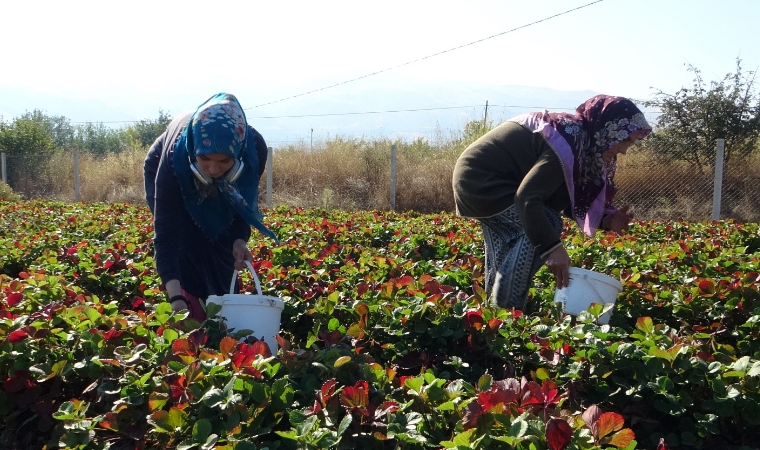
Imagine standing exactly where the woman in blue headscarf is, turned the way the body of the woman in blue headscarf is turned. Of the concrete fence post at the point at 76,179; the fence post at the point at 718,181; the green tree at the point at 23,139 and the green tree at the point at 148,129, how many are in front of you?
0

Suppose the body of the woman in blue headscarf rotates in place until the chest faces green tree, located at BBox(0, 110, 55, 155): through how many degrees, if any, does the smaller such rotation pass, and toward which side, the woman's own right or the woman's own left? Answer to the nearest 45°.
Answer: approximately 180°

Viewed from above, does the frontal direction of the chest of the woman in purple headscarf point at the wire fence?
no

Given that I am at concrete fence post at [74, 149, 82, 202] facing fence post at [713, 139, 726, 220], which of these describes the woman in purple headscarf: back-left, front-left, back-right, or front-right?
front-right

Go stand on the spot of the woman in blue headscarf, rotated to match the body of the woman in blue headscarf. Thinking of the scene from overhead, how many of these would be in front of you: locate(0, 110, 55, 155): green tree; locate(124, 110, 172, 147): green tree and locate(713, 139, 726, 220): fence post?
0

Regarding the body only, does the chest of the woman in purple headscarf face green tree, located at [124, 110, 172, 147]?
no

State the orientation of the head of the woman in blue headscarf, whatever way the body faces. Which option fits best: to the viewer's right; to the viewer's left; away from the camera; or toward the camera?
toward the camera

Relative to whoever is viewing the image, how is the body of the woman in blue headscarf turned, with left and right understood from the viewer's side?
facing the viewer

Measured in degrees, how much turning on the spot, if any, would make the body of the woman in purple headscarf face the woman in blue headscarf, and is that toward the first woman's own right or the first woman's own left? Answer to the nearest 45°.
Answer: approximately 135° to the first woman's own right

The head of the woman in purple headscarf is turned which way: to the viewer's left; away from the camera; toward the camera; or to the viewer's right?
to the viewer's right

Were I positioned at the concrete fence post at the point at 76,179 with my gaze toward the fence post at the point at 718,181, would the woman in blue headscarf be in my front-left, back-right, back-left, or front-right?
front-right

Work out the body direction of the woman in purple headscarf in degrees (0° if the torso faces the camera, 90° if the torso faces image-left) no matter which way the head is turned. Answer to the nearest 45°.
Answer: approximately 270°

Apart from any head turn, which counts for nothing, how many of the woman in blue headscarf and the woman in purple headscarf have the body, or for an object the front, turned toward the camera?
1

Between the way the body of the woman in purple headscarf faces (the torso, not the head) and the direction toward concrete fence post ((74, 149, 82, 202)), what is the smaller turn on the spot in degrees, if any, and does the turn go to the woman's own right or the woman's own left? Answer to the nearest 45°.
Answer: approximately 135° to the woman's own left

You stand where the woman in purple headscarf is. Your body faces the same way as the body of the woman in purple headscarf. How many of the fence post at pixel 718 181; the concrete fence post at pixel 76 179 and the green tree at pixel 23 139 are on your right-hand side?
0

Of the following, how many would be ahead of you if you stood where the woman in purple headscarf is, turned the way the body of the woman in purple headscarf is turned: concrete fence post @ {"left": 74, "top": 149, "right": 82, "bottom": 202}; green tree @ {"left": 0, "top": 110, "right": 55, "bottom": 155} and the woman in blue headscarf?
0

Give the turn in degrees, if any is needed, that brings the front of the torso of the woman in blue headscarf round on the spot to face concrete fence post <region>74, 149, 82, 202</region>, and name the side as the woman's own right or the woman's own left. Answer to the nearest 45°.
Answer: approximately 180°

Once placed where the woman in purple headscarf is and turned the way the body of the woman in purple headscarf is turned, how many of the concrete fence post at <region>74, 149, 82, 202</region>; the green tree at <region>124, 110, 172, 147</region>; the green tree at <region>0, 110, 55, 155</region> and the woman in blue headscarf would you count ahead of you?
0

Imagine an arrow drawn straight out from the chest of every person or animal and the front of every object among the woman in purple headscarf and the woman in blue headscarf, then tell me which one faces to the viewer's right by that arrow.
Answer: the woman in purple headscarf

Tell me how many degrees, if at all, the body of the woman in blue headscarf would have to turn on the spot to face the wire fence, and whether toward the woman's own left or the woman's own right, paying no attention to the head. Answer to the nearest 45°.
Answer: approximately 180°

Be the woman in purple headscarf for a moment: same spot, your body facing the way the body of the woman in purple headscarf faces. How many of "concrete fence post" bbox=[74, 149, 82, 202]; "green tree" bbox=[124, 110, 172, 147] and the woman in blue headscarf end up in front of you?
0
